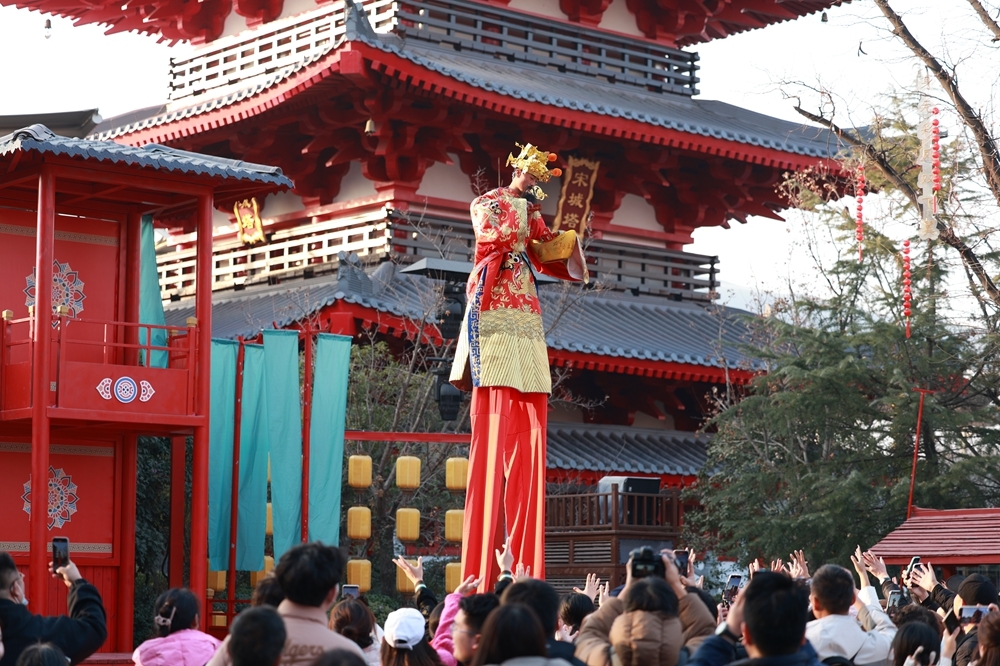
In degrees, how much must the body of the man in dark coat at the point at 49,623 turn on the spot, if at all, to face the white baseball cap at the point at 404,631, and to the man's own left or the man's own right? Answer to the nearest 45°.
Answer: approximately 45° to the man's own right

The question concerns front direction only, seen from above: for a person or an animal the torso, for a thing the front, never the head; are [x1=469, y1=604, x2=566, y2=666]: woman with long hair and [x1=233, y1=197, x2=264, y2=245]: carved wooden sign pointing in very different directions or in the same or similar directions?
very different directions

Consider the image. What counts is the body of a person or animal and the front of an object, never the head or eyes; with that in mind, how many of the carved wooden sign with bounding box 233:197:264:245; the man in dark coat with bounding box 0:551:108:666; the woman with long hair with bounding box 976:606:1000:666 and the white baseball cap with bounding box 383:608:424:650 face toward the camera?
1

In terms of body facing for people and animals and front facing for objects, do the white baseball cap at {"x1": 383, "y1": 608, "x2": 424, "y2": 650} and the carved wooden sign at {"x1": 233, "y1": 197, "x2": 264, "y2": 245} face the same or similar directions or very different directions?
very different directions

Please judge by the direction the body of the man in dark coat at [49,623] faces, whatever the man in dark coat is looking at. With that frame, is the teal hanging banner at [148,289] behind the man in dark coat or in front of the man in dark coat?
in front

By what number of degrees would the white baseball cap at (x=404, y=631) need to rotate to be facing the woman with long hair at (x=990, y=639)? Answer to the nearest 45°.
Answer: approximately 90° to its right

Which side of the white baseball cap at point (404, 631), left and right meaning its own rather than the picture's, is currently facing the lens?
back

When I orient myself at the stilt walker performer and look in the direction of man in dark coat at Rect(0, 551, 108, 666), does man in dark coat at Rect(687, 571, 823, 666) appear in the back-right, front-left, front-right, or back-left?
front-left

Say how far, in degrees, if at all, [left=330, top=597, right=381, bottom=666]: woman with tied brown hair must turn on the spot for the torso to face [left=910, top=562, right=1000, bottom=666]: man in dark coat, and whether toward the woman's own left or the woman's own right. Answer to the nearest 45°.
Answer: approximately 45° to the woman's own right

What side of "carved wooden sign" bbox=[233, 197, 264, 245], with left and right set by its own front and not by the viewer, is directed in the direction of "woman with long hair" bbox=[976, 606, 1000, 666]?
front

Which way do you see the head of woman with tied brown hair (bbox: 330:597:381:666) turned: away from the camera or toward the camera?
away from the camera

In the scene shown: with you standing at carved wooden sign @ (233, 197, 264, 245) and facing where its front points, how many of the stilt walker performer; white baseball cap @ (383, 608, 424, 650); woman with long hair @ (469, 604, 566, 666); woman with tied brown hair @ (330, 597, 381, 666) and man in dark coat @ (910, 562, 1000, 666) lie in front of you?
5

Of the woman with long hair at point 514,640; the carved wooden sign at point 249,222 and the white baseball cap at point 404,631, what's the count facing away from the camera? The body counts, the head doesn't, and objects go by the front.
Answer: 2

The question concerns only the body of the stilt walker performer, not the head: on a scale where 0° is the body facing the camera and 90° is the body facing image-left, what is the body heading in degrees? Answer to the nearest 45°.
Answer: approximately 315°

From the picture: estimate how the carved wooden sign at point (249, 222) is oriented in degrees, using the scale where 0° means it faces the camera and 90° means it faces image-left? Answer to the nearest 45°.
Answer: approximately 0°

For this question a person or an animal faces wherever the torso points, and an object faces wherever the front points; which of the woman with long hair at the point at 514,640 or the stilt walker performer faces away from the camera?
the woman with long hair

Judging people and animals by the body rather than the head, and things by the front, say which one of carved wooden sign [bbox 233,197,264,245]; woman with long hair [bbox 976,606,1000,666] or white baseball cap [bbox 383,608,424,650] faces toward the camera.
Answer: the carved wooden sign

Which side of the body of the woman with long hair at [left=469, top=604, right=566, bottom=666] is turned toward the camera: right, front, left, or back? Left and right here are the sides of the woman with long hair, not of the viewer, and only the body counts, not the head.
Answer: back

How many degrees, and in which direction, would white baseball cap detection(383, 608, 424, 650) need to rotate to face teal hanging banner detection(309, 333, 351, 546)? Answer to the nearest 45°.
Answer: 0° — it already faces it

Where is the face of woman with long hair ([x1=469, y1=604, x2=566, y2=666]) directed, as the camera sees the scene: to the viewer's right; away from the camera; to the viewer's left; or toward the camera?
away from the camera
